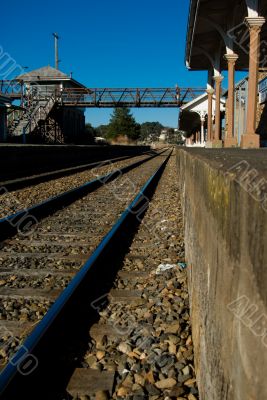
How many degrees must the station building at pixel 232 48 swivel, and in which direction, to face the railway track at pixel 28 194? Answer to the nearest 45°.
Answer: approximately 45° to its left

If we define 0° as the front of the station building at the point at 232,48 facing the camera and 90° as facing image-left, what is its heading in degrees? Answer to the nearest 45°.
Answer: approximately 90°

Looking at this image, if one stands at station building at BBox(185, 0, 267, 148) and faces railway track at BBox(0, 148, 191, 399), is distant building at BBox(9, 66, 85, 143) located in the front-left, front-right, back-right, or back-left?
back-right

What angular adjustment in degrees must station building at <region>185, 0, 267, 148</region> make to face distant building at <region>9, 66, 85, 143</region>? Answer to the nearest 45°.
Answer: approximately 45° to its right

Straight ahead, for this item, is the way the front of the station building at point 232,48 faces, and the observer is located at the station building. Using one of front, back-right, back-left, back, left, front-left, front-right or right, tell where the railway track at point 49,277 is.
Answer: left
